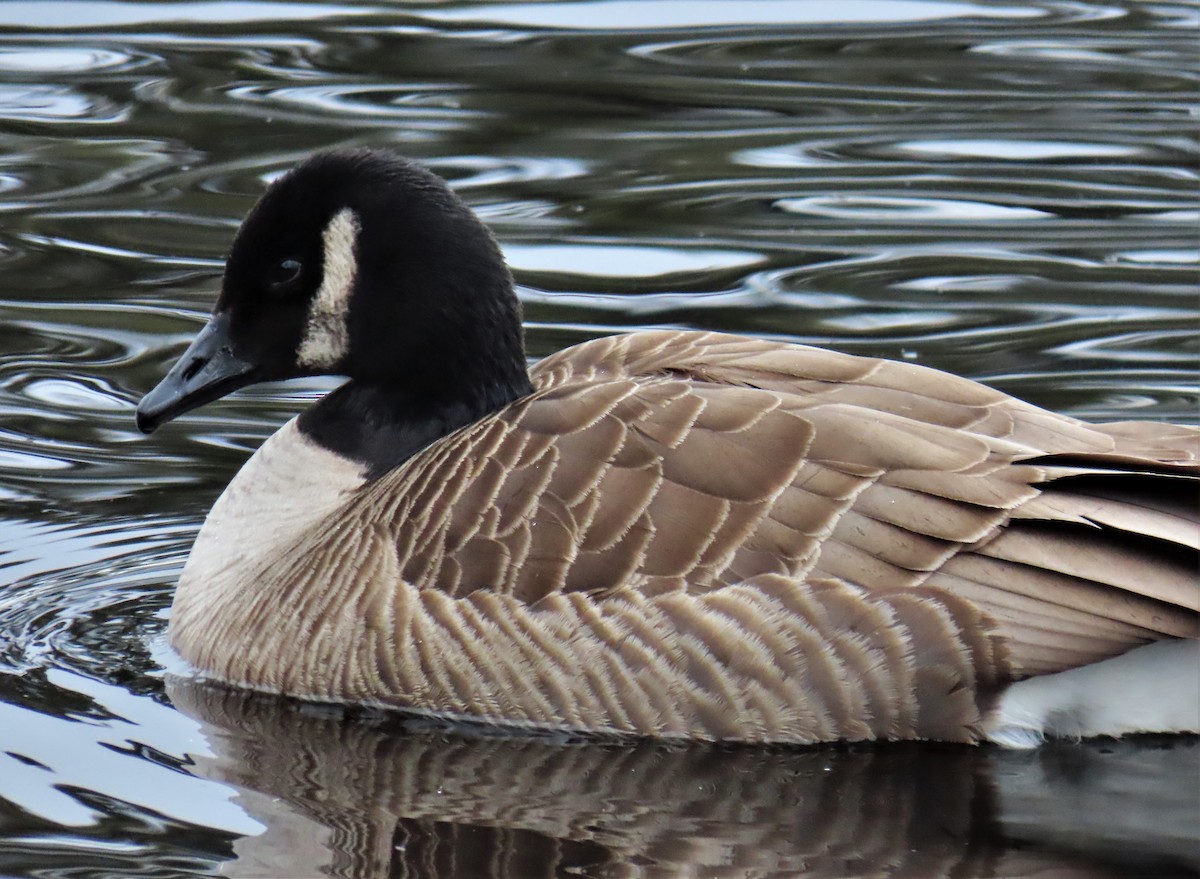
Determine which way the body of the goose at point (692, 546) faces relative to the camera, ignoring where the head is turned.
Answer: to the viewer's left
